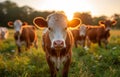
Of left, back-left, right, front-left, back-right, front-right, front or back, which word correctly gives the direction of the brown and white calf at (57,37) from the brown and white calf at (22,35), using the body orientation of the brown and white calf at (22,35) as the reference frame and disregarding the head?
front-left

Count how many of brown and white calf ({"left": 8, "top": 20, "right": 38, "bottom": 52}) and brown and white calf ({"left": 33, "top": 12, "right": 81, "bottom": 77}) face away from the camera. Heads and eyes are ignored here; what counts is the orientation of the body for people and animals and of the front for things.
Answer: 0

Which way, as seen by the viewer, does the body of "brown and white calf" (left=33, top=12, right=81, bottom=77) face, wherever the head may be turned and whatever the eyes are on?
toward the camera

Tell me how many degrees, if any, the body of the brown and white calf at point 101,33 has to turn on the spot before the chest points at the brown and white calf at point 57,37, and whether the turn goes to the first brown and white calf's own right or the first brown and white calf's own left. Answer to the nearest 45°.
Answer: approximately 45° to the first brown and white calf's own right

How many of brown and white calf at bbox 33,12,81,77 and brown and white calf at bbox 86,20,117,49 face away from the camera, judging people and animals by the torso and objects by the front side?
0
